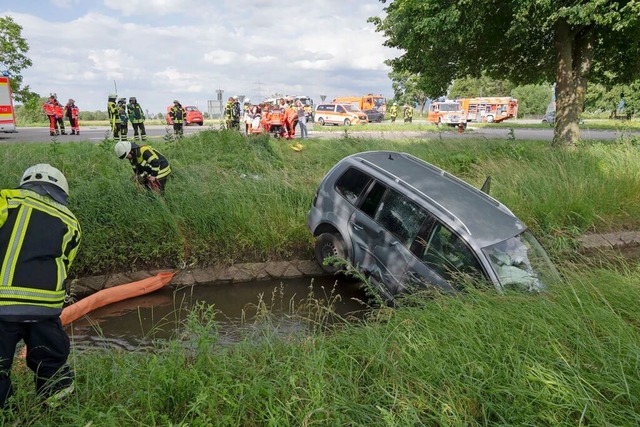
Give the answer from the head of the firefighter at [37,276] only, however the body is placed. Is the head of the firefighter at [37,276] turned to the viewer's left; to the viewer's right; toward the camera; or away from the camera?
away from the camera

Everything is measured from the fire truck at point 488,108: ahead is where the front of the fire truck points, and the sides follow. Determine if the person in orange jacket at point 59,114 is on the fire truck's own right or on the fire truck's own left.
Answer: on the fire truck's own left

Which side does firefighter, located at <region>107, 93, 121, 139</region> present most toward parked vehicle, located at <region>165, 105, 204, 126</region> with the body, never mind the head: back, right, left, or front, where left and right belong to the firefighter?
left

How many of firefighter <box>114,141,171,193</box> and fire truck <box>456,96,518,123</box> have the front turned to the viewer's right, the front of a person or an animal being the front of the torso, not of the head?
0

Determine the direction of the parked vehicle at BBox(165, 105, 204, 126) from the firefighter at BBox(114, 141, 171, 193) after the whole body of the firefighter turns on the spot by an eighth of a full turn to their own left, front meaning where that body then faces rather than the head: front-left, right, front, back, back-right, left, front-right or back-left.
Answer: back

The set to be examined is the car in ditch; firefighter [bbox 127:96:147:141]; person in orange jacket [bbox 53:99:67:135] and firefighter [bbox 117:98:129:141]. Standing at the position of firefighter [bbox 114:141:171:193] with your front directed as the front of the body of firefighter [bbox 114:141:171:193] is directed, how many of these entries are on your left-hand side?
1

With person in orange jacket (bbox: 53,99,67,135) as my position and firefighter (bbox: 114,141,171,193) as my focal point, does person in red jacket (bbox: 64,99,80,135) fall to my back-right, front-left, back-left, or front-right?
front-left

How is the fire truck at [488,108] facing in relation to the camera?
to the viewer's left

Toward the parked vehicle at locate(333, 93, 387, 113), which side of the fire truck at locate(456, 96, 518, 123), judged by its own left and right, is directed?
front

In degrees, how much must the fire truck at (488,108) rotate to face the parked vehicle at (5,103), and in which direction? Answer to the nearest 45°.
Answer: approximately 45° to its left
